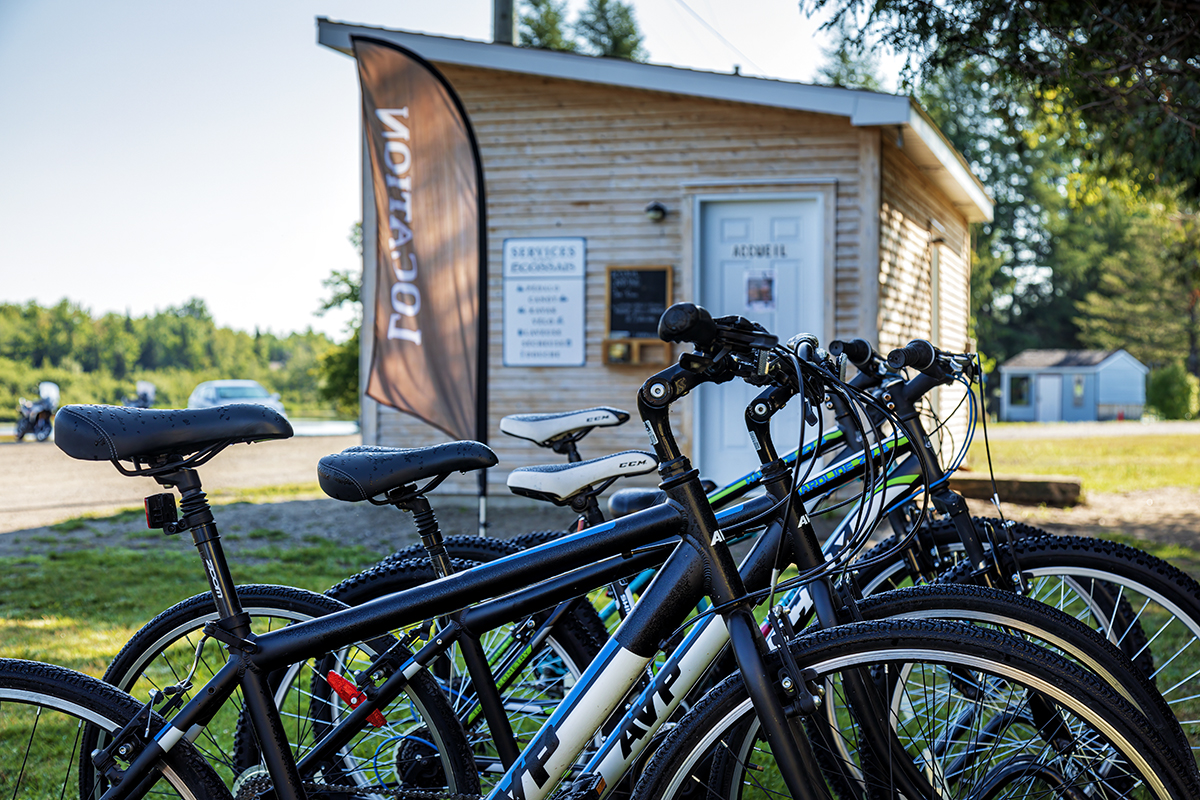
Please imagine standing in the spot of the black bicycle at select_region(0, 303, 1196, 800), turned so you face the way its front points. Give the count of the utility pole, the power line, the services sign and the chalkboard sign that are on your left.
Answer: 4

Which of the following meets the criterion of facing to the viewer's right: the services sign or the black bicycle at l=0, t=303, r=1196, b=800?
the black bicycle

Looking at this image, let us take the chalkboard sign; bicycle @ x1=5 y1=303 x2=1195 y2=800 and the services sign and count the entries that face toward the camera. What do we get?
2

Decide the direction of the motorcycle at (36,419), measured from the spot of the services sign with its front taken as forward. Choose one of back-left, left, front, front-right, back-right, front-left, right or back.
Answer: back-right

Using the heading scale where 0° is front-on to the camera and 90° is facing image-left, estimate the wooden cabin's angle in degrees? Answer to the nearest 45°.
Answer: approximately 0°

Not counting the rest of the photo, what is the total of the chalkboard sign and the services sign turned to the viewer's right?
0

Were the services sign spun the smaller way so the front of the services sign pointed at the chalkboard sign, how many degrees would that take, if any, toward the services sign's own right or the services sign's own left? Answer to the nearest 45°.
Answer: approximately 90° to the services sign's own left

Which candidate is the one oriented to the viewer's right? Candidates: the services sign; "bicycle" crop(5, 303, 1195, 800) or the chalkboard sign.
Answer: the bicycle

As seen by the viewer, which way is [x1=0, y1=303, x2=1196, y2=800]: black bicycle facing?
to the viewer's right

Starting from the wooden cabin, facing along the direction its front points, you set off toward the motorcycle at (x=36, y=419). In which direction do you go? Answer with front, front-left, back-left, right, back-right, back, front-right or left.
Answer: back-right
